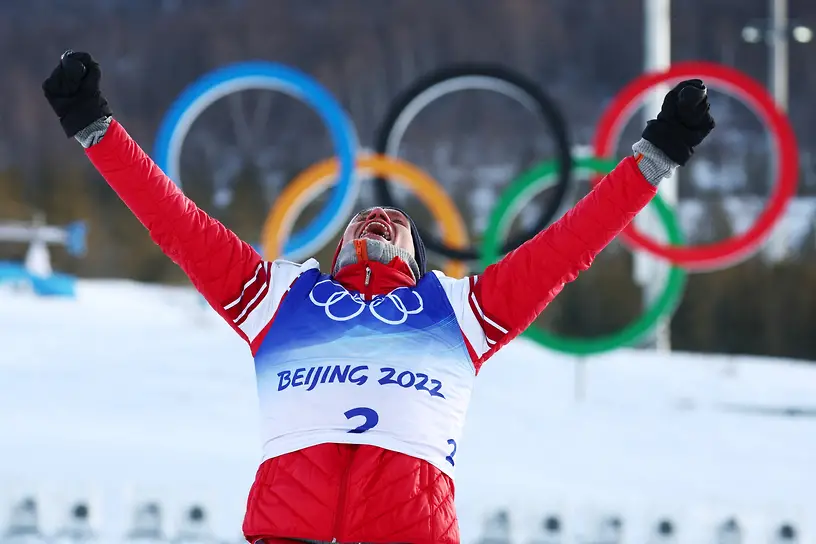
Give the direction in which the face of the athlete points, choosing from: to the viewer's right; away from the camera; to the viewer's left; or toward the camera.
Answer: toward the camera

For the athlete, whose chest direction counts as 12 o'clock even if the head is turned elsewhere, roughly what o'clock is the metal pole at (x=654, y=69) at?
The metal pole is roughly at 7 o'clock from the athlete.

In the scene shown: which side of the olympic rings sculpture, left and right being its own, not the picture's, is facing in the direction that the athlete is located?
front

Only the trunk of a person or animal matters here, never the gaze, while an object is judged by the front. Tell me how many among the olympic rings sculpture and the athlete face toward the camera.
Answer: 2

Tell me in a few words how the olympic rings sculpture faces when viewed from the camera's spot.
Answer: facing the viewer

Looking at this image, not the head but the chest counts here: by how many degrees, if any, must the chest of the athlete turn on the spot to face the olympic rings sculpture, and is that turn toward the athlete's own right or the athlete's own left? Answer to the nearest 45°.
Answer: approximately 180°

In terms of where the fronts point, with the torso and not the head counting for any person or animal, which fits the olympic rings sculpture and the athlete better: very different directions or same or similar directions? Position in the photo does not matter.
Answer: same or similar directions

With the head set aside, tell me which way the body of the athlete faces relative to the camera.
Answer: toward the camera
